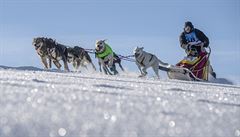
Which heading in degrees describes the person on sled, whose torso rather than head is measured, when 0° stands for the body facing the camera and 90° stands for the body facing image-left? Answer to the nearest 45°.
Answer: approximately 45°

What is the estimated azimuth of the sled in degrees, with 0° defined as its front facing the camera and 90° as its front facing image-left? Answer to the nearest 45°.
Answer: approximately 45°
